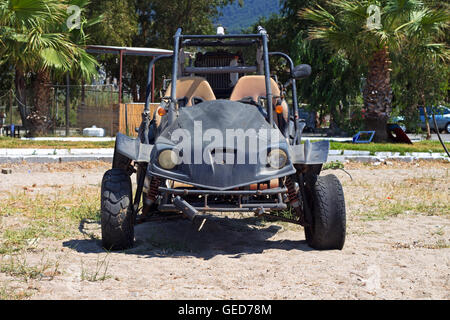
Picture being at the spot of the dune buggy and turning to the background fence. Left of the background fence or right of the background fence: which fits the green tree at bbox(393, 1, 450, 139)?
right

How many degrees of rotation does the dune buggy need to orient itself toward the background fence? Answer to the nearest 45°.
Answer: approximately 180°

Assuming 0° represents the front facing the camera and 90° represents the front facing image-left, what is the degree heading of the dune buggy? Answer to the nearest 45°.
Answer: approximately 0°

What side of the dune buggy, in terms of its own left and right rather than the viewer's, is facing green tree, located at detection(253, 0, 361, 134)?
back

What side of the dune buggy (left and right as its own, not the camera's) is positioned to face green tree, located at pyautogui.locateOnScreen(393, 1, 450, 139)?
back

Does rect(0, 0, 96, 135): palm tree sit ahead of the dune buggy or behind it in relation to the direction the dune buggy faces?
behind

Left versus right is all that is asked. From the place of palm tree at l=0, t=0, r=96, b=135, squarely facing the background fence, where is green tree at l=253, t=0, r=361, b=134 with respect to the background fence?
right
